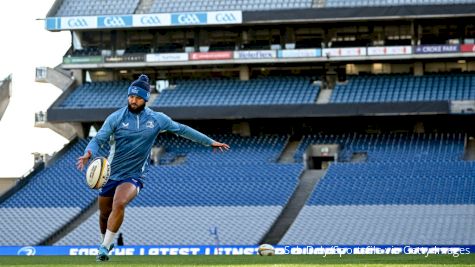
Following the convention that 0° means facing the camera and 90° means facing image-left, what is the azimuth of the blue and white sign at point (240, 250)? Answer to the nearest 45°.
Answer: approximately 0°
